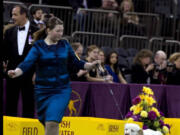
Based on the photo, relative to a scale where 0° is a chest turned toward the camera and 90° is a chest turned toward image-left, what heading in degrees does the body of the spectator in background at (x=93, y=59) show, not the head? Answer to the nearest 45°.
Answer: approximately 315°

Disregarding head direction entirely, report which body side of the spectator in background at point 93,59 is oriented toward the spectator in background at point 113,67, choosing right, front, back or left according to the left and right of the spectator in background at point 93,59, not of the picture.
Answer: left

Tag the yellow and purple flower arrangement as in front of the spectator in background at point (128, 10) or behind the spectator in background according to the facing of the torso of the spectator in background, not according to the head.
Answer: in front

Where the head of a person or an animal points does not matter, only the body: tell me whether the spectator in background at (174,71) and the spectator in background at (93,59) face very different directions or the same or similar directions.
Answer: same or similar directions

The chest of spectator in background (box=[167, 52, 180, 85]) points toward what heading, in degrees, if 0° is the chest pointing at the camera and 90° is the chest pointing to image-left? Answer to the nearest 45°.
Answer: approximately 315°

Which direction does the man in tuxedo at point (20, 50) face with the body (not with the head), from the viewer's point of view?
toward the camera

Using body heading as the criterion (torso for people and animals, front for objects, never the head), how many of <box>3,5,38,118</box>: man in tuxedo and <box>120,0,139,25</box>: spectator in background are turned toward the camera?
2

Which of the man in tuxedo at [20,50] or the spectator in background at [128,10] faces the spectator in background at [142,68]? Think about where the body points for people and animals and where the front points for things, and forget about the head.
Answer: the spectator in background at [128,10]

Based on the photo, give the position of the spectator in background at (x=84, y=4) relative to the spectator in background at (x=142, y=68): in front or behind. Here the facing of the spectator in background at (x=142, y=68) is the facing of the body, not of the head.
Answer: behind

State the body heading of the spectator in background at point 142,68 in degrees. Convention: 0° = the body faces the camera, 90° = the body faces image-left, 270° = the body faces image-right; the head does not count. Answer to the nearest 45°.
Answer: approximately 315°
